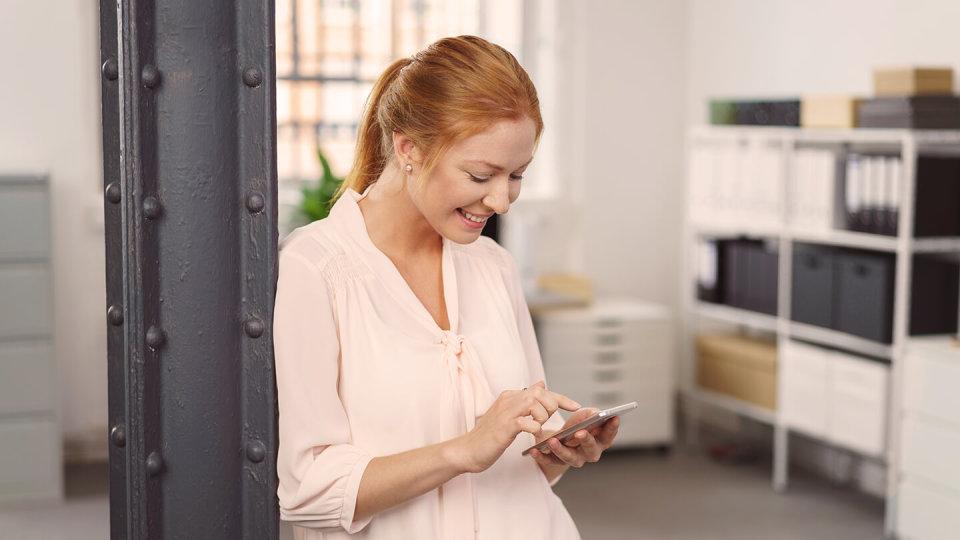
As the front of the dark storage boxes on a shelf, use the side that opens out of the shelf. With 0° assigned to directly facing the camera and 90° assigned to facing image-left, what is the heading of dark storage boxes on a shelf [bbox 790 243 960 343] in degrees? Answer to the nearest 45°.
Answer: approximately 45°

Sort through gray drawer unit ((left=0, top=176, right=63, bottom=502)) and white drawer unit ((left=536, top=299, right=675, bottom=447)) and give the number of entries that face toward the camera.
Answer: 2

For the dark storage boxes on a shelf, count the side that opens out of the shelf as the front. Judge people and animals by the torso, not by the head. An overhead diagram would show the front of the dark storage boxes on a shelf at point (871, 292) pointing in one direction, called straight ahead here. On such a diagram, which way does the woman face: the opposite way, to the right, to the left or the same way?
to the left

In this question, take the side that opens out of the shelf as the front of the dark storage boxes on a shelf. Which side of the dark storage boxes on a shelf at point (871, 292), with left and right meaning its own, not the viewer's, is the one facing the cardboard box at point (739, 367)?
right

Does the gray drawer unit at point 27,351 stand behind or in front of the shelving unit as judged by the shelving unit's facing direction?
in front

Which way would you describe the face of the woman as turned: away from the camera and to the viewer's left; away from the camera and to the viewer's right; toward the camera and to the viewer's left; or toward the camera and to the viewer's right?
toward the camera and to the viewer's right
